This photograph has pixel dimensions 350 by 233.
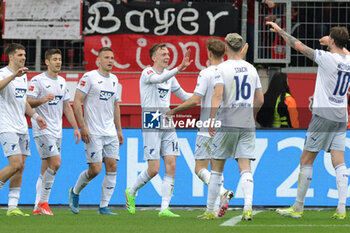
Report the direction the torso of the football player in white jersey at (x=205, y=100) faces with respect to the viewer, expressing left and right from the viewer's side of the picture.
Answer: facing away from the viewer and to the left of the viewer

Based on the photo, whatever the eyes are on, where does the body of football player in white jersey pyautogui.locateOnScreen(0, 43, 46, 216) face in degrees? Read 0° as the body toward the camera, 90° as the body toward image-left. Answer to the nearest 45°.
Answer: approximately 315°

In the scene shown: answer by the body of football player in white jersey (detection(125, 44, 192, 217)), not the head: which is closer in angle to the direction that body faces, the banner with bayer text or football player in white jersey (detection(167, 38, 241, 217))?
the football player in white jersey

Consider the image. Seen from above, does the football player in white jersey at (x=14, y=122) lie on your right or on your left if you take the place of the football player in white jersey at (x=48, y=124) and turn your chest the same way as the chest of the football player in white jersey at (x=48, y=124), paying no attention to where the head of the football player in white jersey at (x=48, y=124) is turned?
on your right

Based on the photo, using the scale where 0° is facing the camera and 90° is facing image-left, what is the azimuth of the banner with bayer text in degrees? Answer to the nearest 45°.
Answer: approximately 0°
